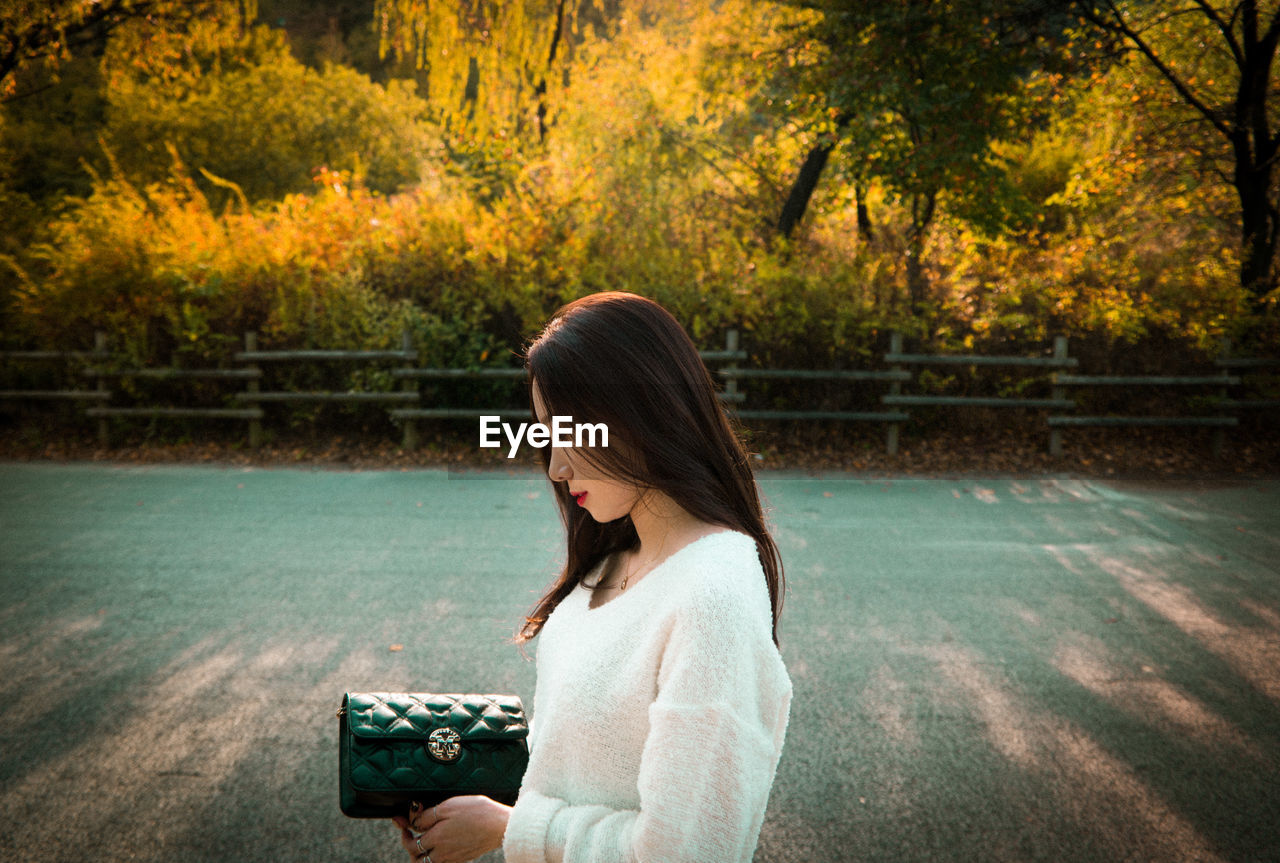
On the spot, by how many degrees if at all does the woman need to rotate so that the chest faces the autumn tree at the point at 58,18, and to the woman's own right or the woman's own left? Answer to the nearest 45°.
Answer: approximately 90° to the woman's own right

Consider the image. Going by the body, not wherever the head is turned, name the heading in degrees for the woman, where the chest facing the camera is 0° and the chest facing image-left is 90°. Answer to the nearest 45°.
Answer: approximately 45°

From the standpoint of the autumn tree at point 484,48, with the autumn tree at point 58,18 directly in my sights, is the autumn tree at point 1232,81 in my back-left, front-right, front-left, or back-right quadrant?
back-left

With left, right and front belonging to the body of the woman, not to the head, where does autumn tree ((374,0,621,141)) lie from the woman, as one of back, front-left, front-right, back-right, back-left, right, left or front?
back-right

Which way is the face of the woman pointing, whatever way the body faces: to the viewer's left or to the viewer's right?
to the viewer's left

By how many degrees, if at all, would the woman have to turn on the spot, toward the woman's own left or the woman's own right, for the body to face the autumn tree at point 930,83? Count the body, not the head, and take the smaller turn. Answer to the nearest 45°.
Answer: approximately 135° to the woman's own right

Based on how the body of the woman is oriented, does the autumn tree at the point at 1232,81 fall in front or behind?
behind
